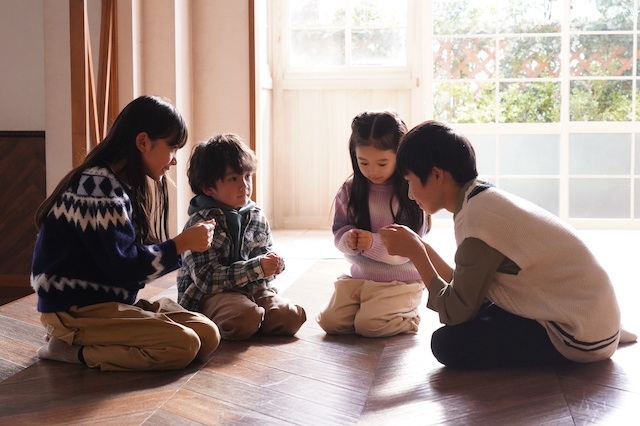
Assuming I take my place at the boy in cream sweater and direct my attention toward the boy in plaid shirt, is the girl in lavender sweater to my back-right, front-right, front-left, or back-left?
front-right

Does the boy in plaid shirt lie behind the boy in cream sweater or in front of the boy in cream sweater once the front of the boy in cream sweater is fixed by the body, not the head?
in front

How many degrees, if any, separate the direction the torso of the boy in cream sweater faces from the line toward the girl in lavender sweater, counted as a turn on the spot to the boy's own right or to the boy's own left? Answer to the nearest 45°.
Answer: approximately 45° to the boy's own right

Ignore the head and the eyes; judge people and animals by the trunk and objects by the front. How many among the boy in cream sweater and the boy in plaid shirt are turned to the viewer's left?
1

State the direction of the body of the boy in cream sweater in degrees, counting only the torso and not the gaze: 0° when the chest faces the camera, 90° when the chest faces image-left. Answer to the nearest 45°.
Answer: approximately 90°

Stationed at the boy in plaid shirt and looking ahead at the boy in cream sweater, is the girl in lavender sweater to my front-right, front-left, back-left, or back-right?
front-left

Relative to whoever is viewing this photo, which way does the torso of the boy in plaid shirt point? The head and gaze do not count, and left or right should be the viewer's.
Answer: facing the viewer and to the right of the viewer

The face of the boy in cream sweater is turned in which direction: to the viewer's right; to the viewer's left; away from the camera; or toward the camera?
to the viewer's left

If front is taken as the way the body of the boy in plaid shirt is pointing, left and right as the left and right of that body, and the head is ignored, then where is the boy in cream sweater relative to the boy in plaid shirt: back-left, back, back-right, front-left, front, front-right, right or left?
front
